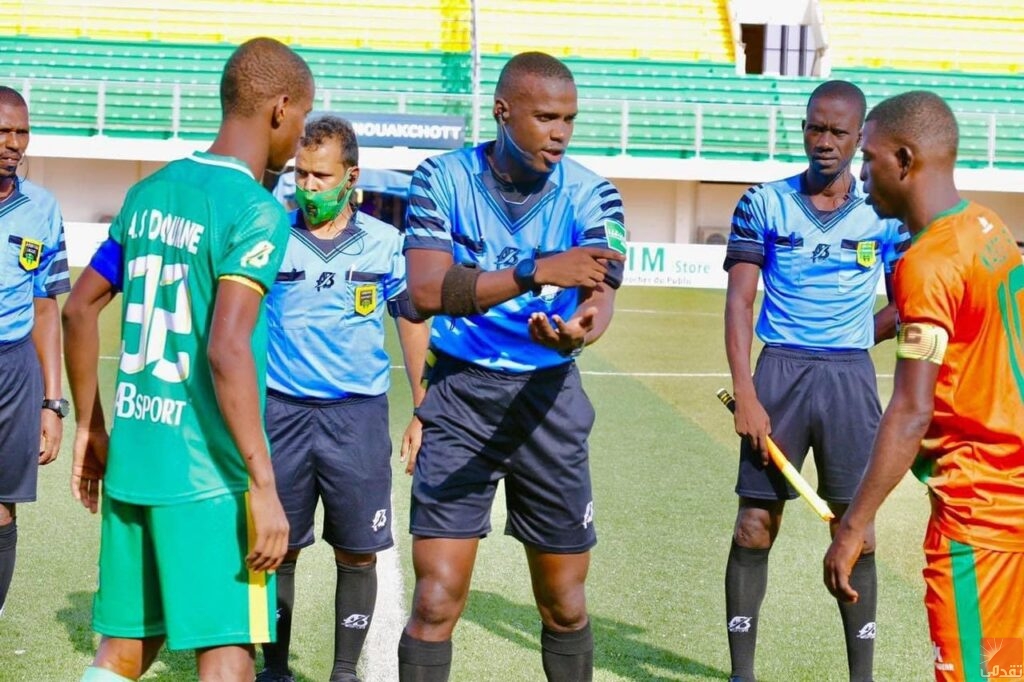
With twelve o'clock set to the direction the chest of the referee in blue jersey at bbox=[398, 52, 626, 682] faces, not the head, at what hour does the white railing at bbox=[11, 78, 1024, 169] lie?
The white railing is roughly at 6 o'clock from the referee in blue jersey.

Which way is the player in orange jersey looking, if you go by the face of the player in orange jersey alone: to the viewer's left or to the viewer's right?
to the viewer's left

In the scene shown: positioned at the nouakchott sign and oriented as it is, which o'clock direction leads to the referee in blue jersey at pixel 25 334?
The referee in blue jersey is roughly at 12 o'clock from the nouakchott sign.

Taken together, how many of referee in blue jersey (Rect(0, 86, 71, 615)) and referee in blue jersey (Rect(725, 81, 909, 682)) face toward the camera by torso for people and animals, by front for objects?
2

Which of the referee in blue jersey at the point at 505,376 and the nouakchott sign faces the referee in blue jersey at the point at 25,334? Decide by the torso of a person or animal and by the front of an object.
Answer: the nouakchott sign
